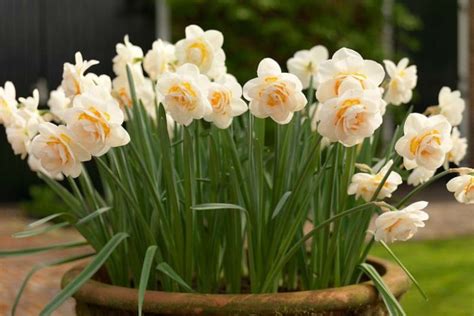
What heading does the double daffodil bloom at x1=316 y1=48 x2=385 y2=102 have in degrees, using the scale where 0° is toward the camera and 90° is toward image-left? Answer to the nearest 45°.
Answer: approximately 0°

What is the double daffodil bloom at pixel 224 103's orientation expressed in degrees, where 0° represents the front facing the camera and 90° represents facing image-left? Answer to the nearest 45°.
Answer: approximately 45°

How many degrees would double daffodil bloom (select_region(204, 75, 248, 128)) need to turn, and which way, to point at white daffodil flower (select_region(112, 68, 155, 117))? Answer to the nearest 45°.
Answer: approximately 90° to its right
